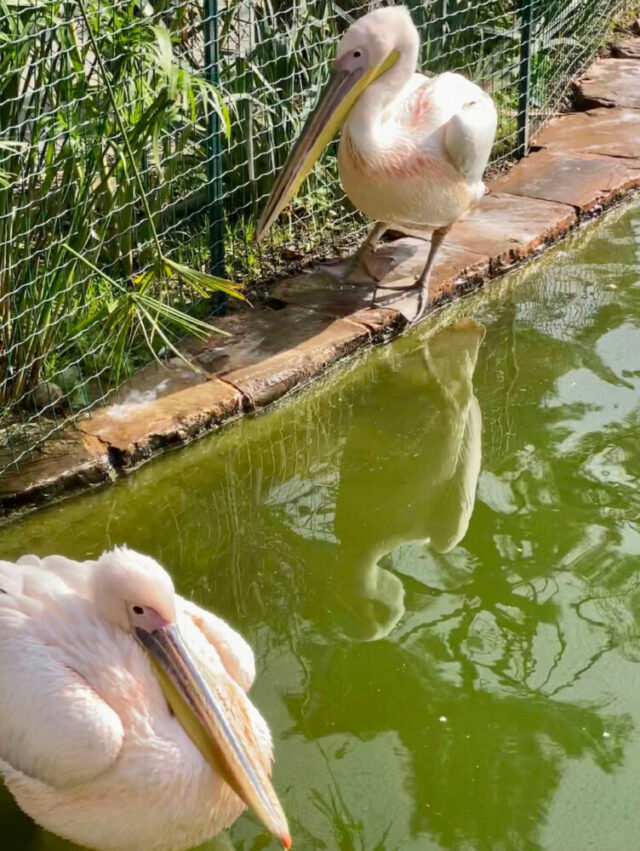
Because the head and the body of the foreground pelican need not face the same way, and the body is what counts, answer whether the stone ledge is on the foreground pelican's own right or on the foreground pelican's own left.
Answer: on the foreground pelican's own left

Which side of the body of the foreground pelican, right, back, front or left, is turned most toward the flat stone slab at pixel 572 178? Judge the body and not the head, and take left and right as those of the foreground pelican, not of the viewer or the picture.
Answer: left

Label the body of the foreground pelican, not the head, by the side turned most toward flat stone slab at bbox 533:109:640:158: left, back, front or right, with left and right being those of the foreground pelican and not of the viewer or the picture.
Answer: left

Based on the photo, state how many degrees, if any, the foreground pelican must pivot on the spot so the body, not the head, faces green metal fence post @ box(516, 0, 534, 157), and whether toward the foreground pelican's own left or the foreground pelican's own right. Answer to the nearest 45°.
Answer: approximately 90° to the foreground pelican's own left

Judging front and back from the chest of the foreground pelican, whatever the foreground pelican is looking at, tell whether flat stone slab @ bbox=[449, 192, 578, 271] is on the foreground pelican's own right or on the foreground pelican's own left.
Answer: on the foreground pelican's own left

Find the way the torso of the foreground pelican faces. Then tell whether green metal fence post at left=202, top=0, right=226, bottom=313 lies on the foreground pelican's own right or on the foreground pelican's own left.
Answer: on the foreground pelican's own left

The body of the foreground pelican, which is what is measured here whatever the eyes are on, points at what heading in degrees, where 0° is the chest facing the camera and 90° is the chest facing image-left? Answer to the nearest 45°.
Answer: approximately 315°

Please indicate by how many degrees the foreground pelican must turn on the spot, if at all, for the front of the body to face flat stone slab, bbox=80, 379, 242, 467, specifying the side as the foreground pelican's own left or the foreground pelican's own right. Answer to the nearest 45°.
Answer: approximately 135° to the foreground pelican's own left
